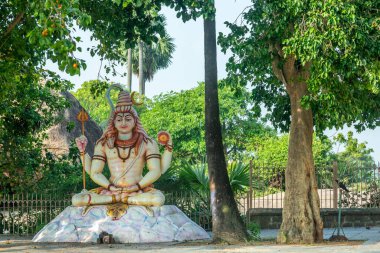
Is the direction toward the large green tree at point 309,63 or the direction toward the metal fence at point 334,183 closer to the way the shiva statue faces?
the large green tree

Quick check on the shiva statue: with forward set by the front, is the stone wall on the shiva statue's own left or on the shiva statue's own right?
on the shiva statue's own left

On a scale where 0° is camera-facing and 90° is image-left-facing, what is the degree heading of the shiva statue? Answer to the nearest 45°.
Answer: approximately 0°

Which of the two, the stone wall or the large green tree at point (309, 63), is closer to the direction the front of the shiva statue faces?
the large green tree

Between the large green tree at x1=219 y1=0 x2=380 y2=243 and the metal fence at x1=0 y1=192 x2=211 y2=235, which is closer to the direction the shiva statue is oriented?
the large green tree

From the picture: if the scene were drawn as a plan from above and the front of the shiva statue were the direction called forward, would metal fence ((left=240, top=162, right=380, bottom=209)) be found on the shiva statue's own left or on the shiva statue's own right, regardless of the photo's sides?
on the shiva statue's own left

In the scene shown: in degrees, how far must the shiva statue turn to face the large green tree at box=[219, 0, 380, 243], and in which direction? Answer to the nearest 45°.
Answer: approximately 45° to its left
